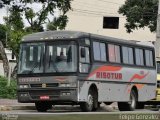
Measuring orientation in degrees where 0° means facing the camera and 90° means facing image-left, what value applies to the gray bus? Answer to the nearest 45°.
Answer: approximately 45°

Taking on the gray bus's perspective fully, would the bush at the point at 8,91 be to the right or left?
on its right

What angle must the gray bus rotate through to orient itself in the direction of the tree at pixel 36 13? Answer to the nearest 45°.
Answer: approximately 135° to its right
